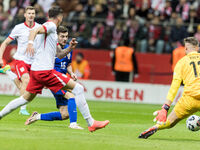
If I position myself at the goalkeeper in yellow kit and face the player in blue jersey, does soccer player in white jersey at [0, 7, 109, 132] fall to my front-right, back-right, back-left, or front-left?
front-left

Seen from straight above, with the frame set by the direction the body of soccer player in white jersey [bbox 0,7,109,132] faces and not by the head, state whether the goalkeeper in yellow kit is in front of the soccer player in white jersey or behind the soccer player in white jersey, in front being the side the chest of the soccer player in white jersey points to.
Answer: in front

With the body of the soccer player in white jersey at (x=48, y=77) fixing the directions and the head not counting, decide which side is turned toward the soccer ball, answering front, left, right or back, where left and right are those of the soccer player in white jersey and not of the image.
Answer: front

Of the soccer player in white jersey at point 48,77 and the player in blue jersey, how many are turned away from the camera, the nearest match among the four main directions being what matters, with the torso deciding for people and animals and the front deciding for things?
0

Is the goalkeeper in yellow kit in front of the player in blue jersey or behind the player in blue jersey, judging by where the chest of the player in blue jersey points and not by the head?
in front

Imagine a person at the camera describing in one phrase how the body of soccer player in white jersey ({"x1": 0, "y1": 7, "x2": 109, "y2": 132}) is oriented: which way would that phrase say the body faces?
to the viewer's right

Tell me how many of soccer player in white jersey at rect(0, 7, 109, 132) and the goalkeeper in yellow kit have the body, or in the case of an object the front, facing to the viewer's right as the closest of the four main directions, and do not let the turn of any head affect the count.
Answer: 1

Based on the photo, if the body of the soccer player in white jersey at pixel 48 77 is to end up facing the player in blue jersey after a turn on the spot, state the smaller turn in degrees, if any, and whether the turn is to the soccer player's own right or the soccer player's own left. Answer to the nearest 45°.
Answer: approximately 90° to the soccer player's own left
